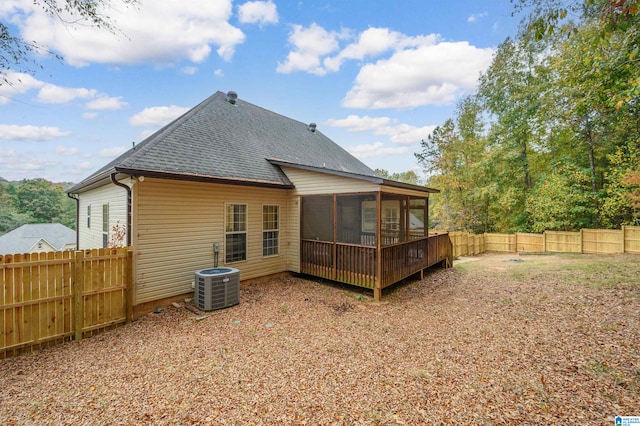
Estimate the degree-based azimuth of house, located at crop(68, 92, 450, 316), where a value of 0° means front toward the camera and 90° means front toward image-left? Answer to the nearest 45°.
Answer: approximately 135°

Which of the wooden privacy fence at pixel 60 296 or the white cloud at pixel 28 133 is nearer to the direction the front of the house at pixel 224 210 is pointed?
the white cloud

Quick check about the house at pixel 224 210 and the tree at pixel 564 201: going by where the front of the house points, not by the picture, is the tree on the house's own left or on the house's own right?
on the house's own right
